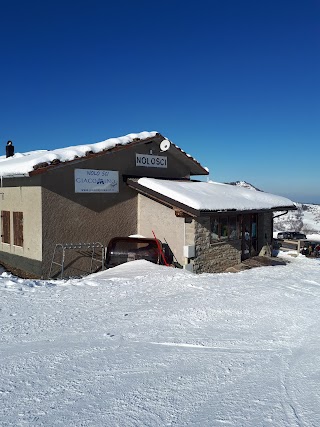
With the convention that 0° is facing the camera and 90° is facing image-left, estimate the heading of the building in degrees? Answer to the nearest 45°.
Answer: approximately 315°
